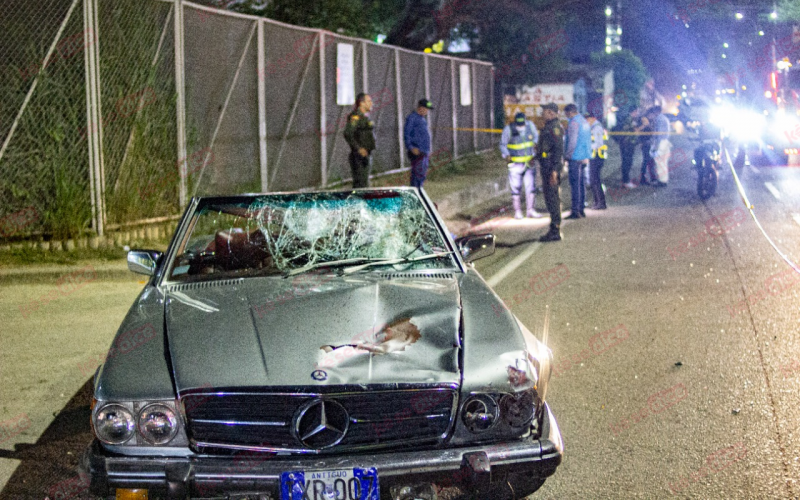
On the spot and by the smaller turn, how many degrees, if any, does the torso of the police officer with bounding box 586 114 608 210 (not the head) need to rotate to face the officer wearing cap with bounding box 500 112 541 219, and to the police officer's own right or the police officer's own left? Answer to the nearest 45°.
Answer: approximately 45° to the police officer's own left

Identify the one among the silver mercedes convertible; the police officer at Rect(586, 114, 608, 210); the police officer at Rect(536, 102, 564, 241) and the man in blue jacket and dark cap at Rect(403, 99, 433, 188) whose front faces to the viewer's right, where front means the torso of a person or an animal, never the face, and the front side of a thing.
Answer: the man in blue jacket and dark cap at Rect(403, 99, 433, 188)

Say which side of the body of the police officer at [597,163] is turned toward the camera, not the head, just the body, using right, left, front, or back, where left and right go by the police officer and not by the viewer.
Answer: left

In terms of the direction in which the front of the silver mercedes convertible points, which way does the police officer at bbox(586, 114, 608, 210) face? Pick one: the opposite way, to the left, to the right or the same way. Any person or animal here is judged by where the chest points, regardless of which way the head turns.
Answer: to the right

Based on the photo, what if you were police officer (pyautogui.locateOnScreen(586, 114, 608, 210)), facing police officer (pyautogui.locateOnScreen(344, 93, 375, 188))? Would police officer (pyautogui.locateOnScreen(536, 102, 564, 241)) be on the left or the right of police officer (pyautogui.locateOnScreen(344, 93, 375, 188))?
left

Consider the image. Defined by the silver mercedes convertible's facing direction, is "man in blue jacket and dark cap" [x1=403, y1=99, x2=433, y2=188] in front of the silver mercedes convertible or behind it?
behind

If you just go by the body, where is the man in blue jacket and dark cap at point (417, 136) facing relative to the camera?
to the viewer's right

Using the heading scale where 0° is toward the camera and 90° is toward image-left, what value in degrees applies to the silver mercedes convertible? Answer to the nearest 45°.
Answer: approximately 0°
